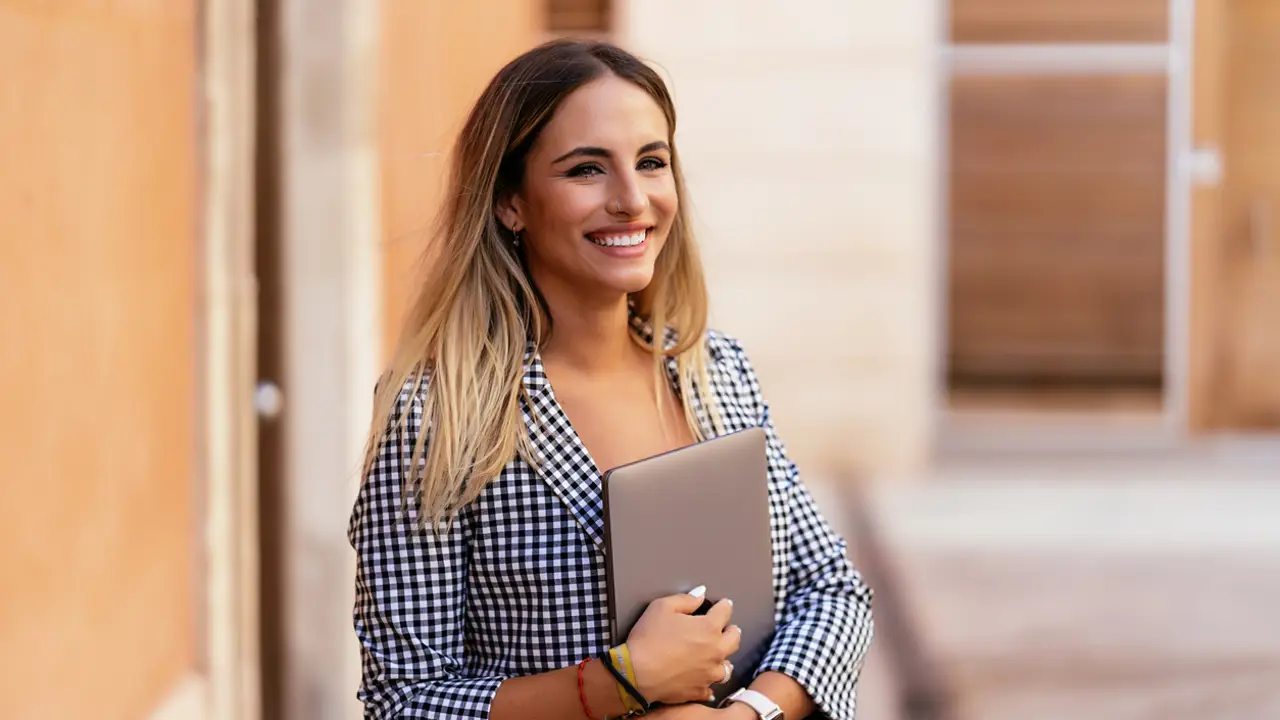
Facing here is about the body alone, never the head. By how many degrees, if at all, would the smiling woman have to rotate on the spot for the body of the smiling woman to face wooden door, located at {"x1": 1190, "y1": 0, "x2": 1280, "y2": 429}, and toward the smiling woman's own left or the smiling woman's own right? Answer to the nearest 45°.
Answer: approximately 90° to the smiling woman's own left

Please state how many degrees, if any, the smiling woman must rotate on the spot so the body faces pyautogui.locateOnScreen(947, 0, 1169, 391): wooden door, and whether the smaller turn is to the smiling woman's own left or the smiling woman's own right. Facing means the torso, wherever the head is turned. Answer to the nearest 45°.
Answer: approximately 135° to the smiling woman's own left
